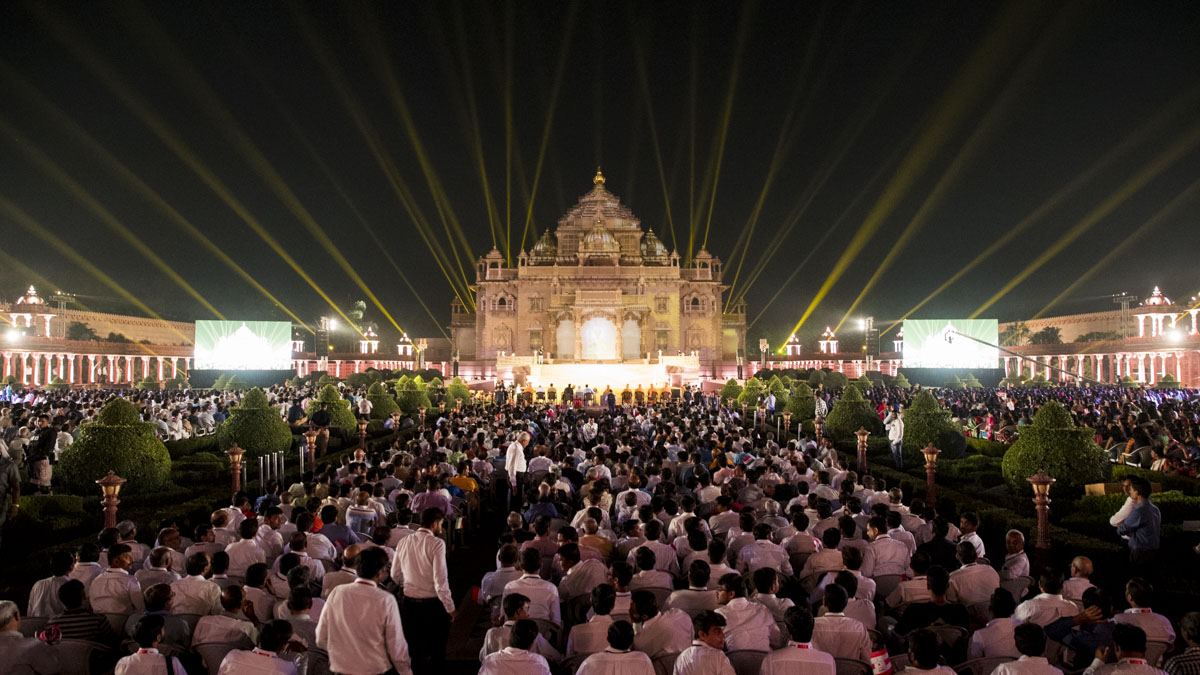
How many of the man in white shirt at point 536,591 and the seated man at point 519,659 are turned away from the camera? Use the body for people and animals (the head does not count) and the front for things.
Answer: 2

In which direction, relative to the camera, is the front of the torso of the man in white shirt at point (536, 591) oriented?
away from the camera

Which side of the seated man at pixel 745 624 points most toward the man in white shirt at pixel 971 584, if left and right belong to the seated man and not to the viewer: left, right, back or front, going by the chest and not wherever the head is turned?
right

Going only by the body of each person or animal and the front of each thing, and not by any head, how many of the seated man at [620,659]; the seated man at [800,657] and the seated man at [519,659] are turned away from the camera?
3

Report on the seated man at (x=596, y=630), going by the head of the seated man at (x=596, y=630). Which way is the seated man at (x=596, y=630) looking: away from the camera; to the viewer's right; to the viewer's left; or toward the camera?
away from the camera

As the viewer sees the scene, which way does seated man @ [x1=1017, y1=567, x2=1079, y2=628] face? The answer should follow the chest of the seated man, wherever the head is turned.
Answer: away from the camera

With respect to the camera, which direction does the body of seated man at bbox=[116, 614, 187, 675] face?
away from the camera

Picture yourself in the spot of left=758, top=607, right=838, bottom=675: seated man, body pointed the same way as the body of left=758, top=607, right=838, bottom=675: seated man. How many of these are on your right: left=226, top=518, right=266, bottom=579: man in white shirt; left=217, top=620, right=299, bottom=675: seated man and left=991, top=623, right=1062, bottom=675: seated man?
1

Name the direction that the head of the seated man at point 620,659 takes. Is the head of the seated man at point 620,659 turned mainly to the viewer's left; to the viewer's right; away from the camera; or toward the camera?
away from the camera

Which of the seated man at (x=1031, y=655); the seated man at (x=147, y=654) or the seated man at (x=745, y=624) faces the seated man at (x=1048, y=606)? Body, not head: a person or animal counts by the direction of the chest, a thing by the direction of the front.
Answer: the seated man at (x=1031, y=655)

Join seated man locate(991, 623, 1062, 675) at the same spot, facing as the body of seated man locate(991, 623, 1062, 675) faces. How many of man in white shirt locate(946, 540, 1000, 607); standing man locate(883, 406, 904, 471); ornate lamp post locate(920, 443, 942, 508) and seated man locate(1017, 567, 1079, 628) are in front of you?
4

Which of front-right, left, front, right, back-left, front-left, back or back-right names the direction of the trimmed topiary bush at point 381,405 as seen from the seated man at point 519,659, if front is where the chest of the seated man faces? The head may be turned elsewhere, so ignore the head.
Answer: front

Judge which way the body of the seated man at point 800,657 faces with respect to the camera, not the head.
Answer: away from the camera

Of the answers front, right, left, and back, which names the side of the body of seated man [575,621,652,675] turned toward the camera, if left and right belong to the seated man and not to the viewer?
back

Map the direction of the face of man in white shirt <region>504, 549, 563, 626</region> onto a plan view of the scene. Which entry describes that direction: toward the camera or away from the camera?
away from the camera

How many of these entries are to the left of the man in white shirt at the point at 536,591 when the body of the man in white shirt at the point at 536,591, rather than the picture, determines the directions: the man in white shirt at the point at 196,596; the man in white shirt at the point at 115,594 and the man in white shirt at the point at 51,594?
3

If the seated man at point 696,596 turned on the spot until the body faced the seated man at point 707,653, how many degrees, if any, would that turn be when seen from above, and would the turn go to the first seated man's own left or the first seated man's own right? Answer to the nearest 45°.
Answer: approximately 180°

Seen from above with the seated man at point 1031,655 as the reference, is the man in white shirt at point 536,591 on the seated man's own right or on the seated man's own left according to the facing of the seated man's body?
on the seated man's own left
